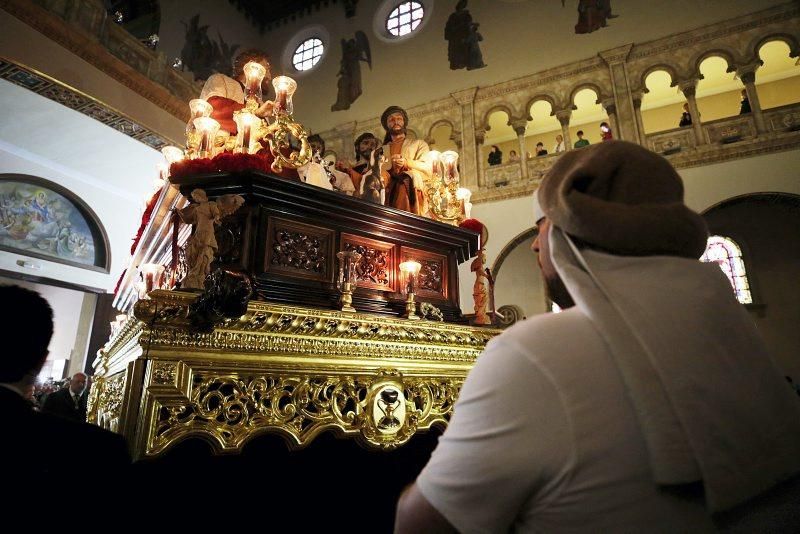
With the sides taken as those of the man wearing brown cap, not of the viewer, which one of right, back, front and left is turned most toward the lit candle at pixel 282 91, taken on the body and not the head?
front

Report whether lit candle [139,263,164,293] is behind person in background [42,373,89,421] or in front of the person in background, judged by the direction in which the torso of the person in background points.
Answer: in front

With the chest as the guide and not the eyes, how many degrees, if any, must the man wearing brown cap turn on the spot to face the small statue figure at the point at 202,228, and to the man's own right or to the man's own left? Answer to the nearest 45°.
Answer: approximately 45° to the man's own left

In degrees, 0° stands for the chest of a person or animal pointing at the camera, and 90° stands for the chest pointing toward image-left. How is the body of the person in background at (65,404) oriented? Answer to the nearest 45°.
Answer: approximately 315°

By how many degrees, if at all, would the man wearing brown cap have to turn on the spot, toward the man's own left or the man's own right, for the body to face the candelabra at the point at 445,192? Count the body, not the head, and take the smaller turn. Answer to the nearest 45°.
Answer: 0° — they already face it

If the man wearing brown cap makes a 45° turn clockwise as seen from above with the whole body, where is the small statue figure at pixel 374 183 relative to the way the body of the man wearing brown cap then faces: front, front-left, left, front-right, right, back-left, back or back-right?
front-left

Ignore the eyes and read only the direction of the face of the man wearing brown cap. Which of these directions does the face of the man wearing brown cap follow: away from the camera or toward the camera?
away from the camera

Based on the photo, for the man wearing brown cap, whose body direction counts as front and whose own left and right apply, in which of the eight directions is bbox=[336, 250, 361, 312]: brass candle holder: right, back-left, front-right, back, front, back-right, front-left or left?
front

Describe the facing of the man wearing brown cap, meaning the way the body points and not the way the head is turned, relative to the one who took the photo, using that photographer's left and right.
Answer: facing away from the viewer and to the left of the viewer

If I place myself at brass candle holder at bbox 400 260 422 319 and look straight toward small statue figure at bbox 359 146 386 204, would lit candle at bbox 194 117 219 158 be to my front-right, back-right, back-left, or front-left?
front-left
